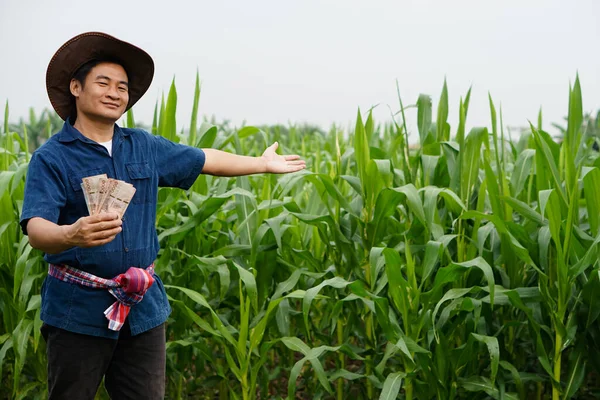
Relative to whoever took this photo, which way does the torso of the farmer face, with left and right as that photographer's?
facing the viewer and to the right of the viewer
